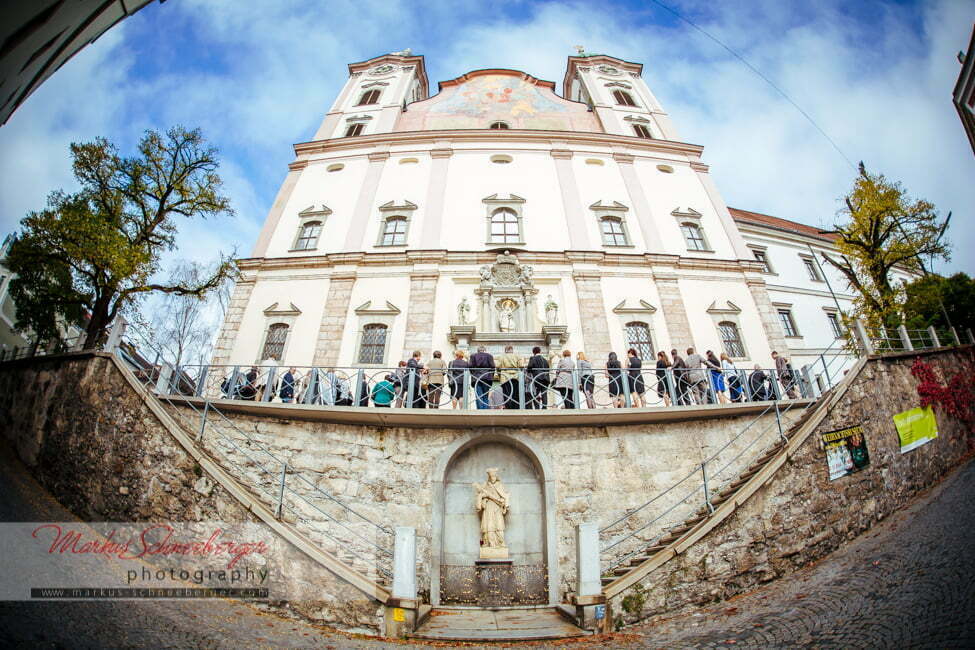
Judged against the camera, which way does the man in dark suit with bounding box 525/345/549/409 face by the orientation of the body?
away from the camera

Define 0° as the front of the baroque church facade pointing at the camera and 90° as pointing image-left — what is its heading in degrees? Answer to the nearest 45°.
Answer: approximately 0°

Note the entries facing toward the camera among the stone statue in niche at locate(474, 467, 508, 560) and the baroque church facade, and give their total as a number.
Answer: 2

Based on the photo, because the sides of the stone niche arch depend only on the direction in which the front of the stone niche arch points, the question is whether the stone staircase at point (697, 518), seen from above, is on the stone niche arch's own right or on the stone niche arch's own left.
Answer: on the stone niche arch's own left

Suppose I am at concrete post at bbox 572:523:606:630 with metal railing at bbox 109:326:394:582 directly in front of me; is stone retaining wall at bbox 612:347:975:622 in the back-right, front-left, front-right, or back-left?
back-right

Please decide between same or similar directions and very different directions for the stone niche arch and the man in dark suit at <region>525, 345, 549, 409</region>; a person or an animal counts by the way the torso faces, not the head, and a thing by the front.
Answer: very different directions

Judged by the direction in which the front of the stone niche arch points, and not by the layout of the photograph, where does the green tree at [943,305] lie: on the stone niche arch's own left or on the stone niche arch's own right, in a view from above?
on the stone niche arch's own left

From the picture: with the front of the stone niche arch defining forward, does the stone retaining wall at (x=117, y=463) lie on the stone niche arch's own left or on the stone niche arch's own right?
on the stone niche arch's own right

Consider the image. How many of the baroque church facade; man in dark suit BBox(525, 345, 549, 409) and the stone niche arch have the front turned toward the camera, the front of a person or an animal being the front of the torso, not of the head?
2
